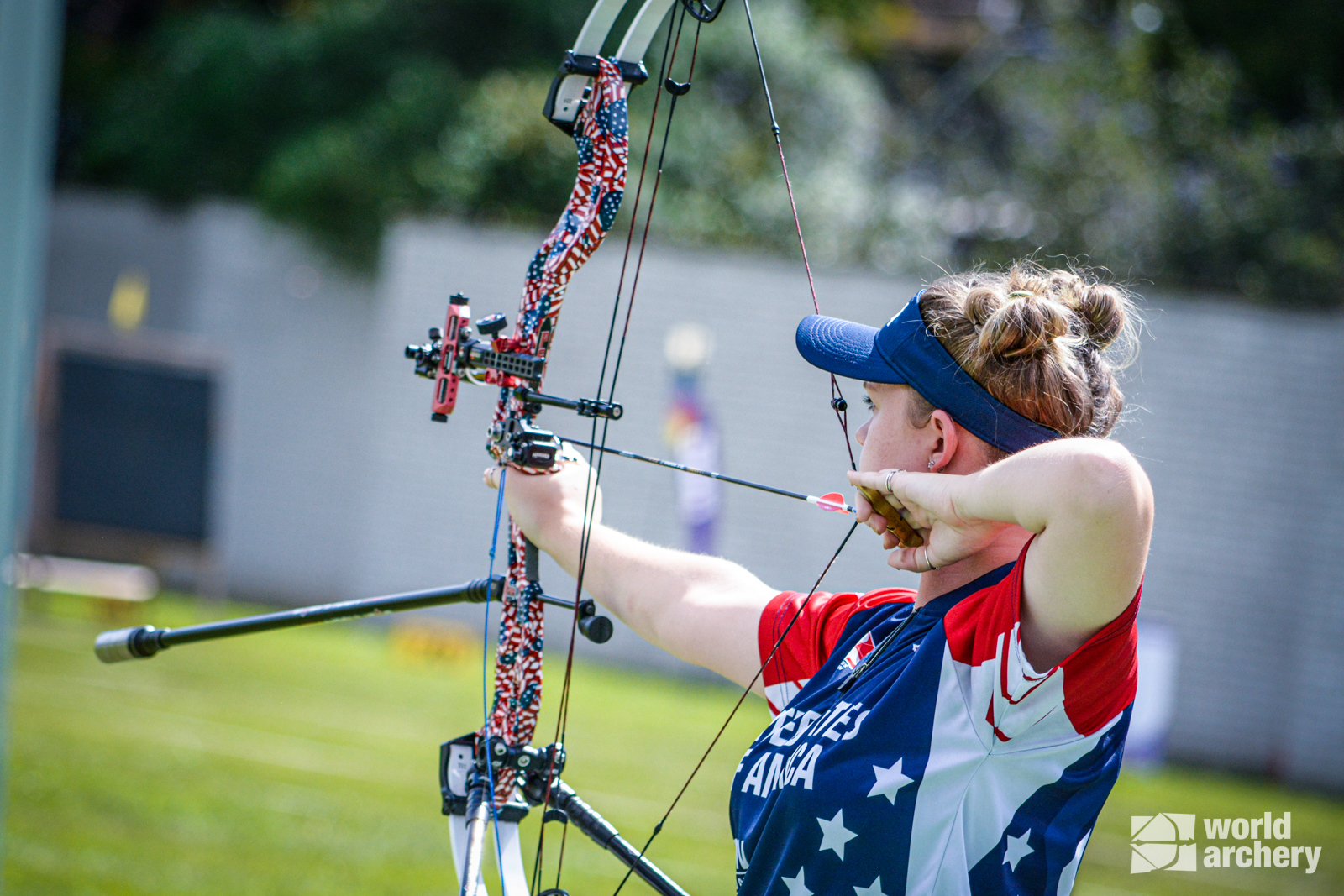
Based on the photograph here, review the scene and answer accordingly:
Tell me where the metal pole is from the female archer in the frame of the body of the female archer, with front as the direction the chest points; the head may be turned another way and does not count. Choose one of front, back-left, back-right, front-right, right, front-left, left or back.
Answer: front-right

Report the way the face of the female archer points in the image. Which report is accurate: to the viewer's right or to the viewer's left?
to the viewer's left

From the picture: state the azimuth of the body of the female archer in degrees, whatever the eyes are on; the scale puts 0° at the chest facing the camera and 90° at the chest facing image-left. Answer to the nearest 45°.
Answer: approximately 45°
